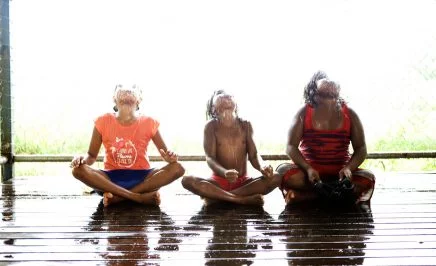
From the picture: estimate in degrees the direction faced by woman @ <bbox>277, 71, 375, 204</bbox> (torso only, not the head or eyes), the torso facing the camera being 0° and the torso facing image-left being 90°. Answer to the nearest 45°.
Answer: approximately 0°

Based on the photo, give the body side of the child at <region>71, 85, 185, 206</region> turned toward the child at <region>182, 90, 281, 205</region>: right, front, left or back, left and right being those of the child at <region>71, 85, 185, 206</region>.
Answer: left

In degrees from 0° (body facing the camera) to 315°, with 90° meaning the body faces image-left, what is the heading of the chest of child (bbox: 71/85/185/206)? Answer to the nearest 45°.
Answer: approximately 0°

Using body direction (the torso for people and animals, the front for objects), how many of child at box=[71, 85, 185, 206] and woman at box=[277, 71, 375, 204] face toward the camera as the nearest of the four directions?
2

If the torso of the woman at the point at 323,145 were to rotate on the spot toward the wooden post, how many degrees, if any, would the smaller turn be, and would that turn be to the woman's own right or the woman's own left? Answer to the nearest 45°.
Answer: approximately 90° to the woman's own right

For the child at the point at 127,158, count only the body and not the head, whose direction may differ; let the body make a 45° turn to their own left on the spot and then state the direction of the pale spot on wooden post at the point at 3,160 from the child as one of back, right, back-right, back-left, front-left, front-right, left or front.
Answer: back

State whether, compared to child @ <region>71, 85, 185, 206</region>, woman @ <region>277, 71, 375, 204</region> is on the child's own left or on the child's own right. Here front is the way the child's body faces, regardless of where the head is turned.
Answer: on the child's own left
